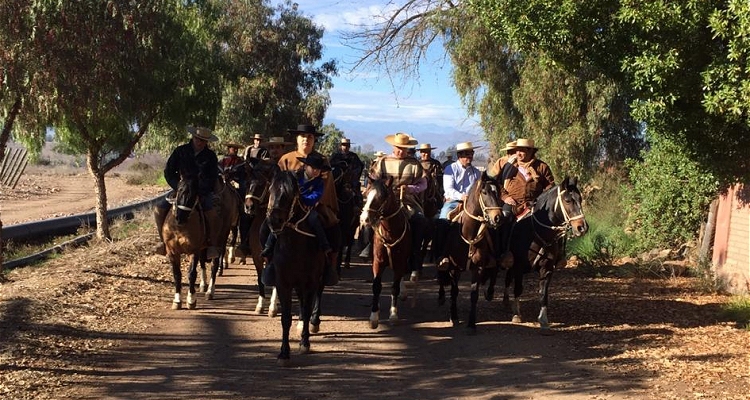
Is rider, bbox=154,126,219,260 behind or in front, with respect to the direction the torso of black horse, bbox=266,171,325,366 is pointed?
behind

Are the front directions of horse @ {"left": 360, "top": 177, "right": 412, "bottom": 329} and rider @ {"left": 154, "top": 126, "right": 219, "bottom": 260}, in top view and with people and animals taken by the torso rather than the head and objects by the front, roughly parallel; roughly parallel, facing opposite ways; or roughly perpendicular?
roughly parallel

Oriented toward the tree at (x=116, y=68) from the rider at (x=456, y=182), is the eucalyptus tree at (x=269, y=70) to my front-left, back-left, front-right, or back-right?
front-right

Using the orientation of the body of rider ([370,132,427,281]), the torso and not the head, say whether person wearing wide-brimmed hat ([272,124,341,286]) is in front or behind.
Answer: in front

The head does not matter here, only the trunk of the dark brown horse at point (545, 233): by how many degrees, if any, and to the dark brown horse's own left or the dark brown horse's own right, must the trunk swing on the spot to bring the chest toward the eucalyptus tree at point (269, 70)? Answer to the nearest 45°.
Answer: approximately 180°

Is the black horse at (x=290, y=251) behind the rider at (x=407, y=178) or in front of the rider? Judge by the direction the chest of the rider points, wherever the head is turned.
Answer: in front

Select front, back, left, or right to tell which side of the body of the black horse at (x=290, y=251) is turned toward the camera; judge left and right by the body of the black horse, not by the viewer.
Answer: front

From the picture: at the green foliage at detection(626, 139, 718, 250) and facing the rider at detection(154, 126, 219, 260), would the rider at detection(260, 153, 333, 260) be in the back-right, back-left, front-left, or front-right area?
front-left

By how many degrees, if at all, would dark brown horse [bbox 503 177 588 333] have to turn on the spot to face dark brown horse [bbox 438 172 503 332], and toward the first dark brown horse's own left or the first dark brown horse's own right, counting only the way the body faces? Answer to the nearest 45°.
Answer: approximately 90° to the first dark brown horse's own right

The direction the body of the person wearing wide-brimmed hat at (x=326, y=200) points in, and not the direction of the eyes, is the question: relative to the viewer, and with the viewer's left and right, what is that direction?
facing the viewer

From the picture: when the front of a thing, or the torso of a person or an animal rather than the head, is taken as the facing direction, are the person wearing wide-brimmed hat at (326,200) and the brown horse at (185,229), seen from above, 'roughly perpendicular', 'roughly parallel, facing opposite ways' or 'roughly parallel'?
roughly parallel

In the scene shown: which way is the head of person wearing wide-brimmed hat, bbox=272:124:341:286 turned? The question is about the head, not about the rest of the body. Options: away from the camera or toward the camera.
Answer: toward the camera

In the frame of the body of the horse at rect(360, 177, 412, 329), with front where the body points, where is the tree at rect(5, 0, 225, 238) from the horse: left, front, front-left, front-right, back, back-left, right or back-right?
back-right

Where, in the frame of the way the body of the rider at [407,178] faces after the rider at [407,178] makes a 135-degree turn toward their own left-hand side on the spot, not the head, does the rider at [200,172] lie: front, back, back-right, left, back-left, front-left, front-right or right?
back-left
